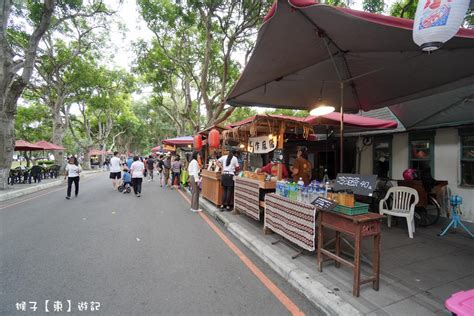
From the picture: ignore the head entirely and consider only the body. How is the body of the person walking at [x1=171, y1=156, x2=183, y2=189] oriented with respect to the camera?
away from the camera

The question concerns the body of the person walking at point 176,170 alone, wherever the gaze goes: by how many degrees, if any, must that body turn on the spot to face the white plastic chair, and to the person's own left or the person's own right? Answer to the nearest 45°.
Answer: approximately 135° to the person's own right

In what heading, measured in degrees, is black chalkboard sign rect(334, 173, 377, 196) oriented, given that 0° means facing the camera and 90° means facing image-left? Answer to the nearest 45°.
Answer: approximately 0°

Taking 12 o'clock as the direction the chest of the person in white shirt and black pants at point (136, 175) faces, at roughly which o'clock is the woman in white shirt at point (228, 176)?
The woman in white shirt is roughly at 5 o'clock from the person in white shirt and black pants.
